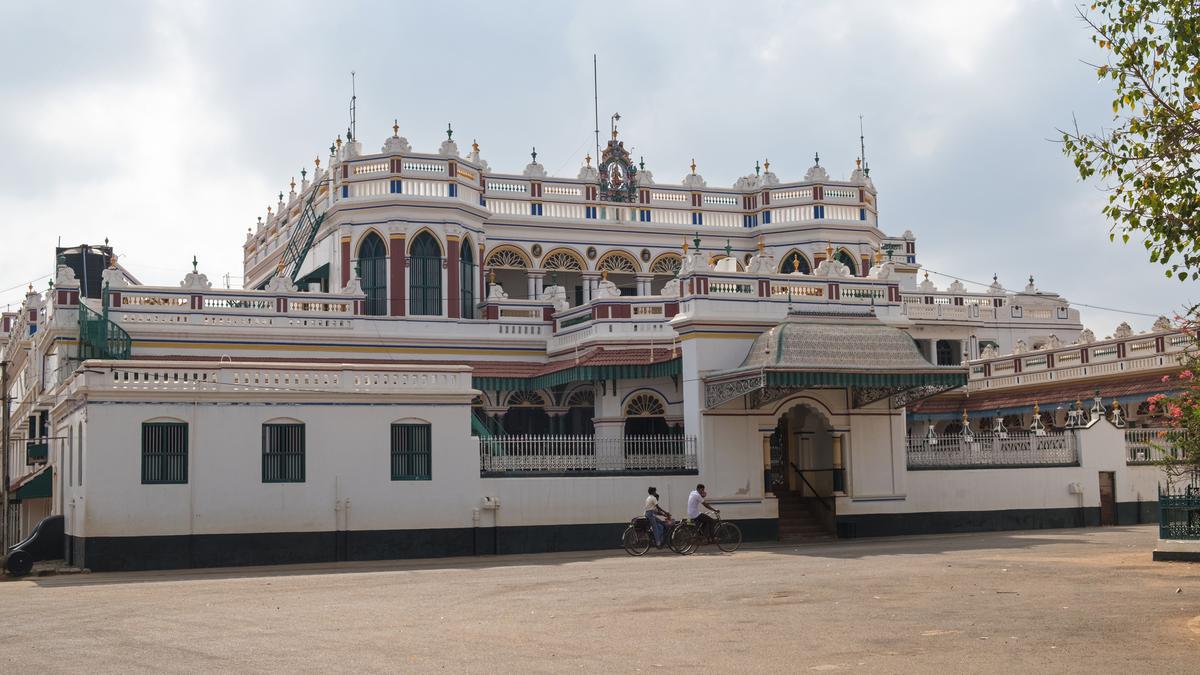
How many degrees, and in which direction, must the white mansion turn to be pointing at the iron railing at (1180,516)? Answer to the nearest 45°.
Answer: approximately 45° to its left

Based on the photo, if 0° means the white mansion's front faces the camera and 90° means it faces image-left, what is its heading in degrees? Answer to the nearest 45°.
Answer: approximately 0°

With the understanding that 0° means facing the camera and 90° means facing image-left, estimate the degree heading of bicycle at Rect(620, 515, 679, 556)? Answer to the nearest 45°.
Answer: approximately 270°

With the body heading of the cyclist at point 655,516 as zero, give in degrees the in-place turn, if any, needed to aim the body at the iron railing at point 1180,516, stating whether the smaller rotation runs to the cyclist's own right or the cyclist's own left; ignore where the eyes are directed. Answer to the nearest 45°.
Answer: approximately 45° to the cyclist's own right

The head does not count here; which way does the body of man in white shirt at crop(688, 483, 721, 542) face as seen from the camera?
to the viewer's right

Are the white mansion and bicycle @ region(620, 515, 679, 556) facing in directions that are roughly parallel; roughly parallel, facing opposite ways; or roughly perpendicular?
roughly perpendicular

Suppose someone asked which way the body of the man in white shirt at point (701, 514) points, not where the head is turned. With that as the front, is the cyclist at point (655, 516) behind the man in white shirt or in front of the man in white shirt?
behind

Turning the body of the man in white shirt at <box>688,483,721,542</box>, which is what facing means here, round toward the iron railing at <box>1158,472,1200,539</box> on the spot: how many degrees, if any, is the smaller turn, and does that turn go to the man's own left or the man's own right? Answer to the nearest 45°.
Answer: approximately 45° to the man's own right

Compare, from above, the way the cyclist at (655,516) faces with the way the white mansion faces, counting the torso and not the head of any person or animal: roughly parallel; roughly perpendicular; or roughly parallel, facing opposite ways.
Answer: roughly perpendicular

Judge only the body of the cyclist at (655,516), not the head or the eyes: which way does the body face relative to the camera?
to the viewer's right
